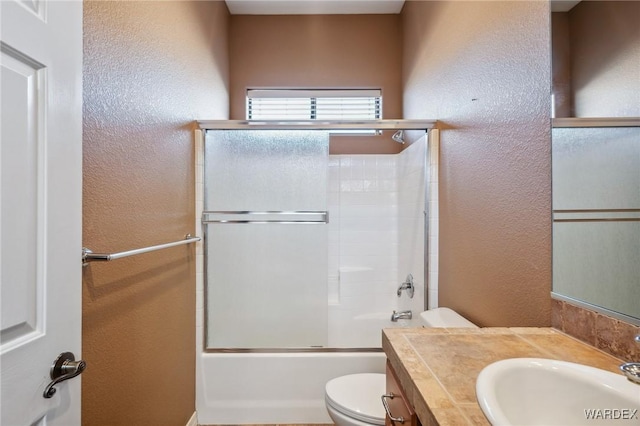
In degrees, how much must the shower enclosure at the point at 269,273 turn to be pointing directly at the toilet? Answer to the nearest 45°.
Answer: approximately 45° to its left

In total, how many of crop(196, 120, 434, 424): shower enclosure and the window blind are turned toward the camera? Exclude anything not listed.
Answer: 2

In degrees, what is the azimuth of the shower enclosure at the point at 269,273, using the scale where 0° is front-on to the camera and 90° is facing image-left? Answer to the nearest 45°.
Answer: approximately 0°

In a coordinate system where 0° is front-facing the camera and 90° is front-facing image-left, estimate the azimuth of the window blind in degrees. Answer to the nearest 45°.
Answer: approximately 0°

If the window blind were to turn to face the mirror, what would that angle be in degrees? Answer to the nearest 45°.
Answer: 0° — it already faces it
